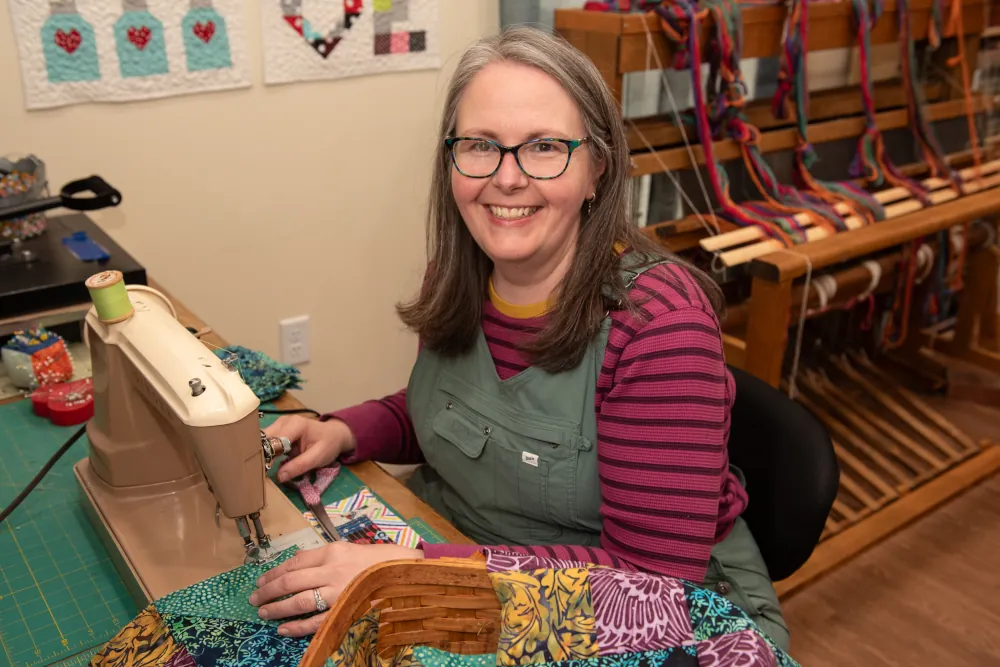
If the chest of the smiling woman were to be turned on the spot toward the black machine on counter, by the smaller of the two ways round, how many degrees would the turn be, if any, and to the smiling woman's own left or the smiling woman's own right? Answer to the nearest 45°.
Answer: approximately 45° to the smiling woman's own right

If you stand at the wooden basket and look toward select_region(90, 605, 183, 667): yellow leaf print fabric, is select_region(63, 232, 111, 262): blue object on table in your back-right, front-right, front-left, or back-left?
front-right

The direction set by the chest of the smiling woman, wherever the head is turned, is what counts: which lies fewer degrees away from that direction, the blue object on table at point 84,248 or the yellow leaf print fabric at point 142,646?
the yellow leaf print fabric

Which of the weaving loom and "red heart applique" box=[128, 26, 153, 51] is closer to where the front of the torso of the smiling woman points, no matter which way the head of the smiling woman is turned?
the red heart applique

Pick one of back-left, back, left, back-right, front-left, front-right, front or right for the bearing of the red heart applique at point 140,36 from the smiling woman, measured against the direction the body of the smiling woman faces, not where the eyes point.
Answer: right

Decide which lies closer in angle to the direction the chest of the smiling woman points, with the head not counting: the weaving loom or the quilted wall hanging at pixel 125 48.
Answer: the quilted wall hanging

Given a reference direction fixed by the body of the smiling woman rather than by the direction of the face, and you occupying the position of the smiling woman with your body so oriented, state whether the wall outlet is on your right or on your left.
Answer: on your right

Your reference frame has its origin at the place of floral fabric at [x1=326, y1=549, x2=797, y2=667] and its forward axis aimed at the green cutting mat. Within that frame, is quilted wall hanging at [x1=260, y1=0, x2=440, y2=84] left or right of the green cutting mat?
right

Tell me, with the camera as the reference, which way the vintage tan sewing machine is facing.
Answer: facing away from the viewer and to the right of the viewer

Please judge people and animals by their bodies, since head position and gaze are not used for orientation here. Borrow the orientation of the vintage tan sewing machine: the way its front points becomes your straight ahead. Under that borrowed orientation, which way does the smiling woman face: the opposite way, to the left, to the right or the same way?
the opposite way

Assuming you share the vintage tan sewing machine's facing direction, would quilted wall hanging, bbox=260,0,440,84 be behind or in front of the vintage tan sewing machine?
in front

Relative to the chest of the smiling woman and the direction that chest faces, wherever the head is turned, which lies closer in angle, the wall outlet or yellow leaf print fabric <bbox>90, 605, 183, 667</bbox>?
the yellow leaf print fabric

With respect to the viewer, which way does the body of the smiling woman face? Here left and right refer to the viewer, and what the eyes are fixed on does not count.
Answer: facing the viewer and to the left of the viewer
